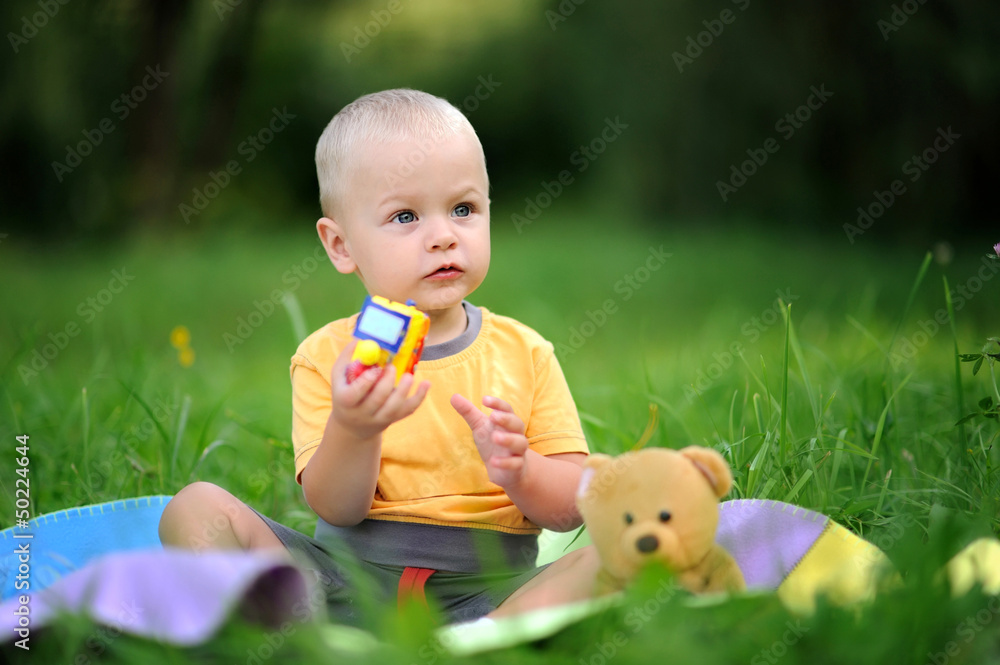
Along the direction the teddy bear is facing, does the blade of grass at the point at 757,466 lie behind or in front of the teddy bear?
behind

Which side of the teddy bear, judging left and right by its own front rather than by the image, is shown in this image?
front

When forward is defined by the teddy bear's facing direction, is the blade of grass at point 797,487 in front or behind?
behind
